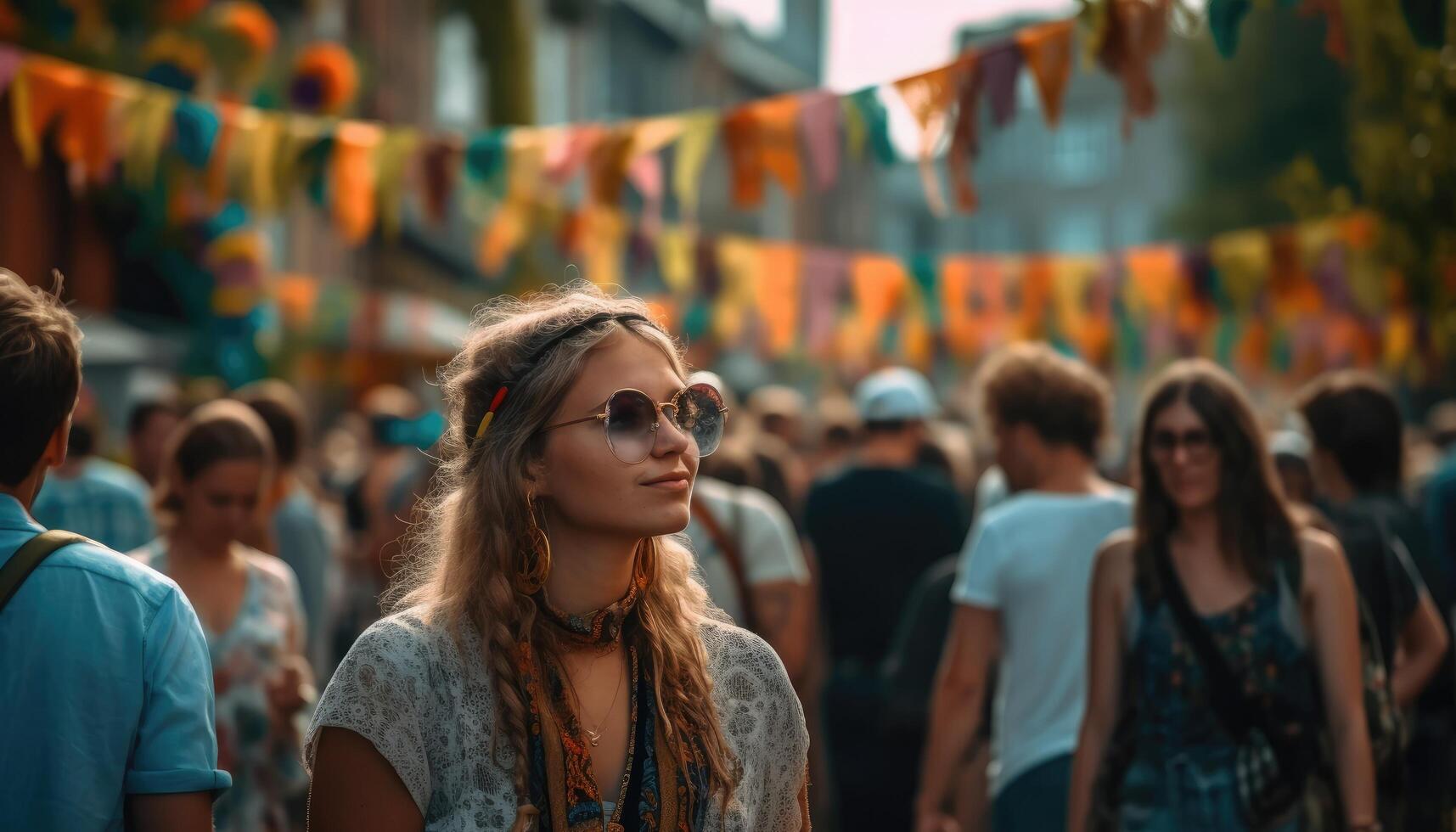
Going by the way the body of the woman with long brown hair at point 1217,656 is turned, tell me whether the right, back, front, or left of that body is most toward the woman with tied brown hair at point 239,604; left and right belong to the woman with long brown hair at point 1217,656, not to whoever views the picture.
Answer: right

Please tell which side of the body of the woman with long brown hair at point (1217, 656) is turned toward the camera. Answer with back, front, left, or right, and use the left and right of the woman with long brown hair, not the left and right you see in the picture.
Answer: front

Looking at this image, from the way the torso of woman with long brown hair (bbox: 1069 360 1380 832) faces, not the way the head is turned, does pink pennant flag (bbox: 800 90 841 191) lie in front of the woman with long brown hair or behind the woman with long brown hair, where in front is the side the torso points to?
behind

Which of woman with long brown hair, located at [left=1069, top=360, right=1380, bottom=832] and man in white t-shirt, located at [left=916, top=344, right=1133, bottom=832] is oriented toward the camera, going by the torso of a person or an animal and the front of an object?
the woman with long brown hair

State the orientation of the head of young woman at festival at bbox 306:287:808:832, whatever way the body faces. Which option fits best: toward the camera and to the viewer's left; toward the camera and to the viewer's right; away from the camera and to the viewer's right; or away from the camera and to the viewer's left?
toward the camera and to the viewer's right

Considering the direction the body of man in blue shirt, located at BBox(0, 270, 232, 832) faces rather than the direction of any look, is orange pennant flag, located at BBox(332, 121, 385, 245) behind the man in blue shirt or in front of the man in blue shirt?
in front

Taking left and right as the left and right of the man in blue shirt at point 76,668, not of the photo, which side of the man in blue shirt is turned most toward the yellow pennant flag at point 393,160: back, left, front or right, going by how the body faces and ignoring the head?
front

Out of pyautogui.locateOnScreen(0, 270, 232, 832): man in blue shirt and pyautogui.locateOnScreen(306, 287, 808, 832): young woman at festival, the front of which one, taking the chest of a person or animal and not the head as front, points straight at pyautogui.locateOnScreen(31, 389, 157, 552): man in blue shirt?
pyautogui.locateOnScreen(0, 270, 232, 832): man in blue shirt

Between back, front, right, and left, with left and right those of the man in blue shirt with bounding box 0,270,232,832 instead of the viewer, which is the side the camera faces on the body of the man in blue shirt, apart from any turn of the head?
back

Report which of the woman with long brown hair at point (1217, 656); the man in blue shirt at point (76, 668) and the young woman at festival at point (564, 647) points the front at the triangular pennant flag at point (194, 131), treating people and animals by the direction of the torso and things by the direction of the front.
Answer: the man in blue shirt

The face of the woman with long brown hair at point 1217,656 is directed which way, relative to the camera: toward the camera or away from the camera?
toward the camera

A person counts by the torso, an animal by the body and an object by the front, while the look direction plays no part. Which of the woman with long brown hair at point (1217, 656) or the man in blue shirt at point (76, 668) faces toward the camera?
the woman with long brown hair

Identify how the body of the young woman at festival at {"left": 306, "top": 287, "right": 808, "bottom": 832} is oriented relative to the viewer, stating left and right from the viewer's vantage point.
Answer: facing the viewer and to the right of the viewer
